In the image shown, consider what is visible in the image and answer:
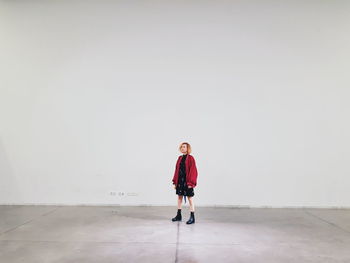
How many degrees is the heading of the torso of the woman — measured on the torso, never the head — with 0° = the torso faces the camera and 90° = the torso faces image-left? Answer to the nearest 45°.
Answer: approximately 45°
